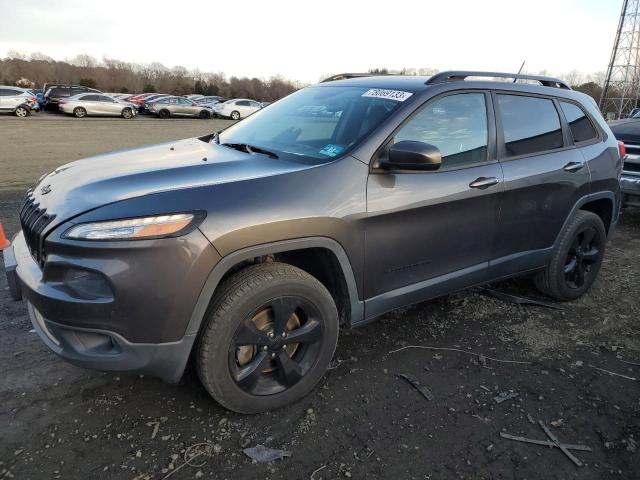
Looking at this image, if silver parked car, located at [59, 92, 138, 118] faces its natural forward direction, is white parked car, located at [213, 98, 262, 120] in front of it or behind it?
in front

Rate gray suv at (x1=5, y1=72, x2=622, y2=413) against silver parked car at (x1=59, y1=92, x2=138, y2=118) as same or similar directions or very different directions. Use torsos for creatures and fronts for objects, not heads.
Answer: very different directions

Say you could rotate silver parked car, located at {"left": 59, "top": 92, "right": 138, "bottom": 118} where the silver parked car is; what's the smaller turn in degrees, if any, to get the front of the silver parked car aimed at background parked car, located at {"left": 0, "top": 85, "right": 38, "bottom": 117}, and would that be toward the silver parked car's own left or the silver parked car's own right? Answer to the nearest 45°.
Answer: approximately 135° to the silver parked car's own right

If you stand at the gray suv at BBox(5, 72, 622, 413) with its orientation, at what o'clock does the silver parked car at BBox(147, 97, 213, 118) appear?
The silver parked car is roughly at 4 o'clock from the gray suv.

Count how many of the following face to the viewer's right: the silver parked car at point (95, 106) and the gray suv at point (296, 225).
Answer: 1

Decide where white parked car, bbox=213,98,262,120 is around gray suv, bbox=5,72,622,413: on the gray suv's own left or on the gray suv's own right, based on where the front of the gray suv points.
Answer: on the gray suv's own right

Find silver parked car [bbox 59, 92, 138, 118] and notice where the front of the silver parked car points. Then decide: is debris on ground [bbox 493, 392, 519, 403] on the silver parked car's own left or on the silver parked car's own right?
on the silver parked car's own right

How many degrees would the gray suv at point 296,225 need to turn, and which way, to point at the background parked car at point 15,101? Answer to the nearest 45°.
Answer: approximately 90° to its right

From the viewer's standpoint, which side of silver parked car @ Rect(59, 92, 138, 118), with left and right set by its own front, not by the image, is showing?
right

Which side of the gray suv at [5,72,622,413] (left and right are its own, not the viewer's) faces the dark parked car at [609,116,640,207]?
back

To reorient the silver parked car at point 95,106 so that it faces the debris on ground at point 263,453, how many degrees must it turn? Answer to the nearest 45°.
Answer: approximately 90° to its right
